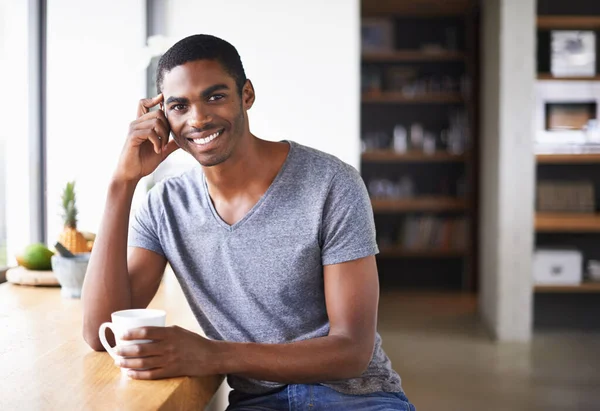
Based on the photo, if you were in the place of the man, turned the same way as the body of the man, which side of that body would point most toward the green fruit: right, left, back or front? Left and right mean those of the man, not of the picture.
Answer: right

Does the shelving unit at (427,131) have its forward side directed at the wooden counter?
yes

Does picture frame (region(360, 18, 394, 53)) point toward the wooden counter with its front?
yes

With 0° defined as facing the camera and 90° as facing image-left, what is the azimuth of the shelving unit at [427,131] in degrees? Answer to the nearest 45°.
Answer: approximately 0°

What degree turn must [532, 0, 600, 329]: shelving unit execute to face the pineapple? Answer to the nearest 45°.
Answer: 0° — it already faces it

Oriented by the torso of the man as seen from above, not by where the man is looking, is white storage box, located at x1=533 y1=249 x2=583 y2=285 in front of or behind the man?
behind

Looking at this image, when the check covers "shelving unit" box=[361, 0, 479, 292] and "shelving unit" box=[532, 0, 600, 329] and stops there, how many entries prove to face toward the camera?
2

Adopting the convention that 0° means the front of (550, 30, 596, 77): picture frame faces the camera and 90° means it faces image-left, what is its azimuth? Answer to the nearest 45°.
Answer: approximately 0°
